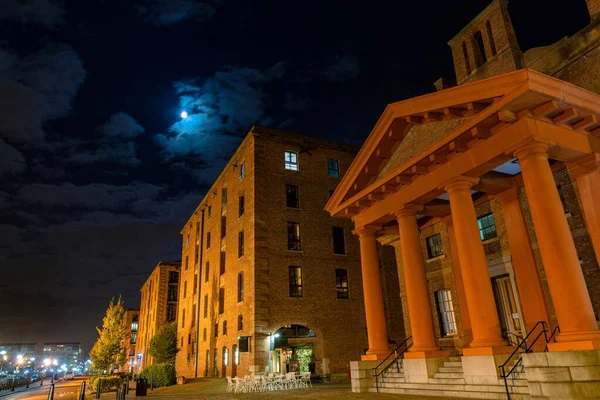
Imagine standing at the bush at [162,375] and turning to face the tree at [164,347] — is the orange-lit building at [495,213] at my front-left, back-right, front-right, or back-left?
back-right

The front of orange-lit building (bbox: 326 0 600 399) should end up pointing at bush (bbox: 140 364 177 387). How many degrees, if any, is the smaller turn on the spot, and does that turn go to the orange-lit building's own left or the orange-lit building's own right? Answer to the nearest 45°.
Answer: approximately 90° to the orange-lit building's own right

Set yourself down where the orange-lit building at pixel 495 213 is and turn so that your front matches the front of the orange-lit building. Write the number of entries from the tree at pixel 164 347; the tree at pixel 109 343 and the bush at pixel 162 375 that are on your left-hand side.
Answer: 0

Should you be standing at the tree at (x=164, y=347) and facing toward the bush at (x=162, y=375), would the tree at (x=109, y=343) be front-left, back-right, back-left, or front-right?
back-right

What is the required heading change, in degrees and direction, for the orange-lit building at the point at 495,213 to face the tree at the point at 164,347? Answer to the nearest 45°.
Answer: approximately 90° to its right

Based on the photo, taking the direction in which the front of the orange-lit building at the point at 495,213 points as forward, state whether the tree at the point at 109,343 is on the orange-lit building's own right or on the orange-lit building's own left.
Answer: on the orange-lit building's own right
